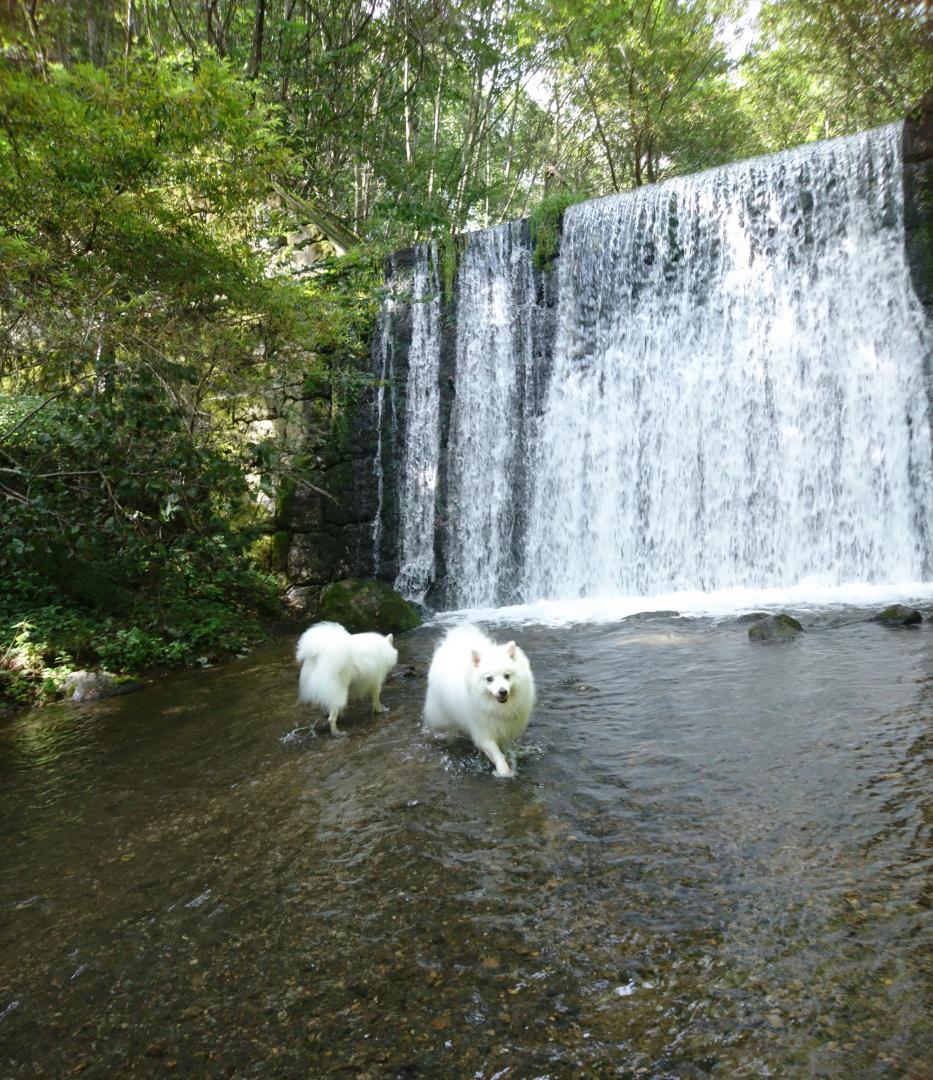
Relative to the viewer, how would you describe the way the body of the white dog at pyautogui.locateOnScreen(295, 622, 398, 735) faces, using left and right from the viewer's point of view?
facing away from the viewer and to the right of the viewer

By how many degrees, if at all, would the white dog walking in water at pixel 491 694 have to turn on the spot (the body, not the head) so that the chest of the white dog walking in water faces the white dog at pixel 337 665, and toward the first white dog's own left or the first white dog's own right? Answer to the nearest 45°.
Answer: approximately 180°

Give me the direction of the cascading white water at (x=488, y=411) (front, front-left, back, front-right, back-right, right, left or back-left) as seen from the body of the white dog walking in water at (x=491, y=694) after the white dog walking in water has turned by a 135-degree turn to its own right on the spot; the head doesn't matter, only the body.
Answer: right

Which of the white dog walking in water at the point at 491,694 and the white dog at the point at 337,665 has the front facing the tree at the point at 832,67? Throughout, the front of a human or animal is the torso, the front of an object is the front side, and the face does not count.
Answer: the white dog

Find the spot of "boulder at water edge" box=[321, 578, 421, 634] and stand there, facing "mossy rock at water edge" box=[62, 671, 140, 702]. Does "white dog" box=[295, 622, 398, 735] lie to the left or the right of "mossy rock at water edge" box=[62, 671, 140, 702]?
left

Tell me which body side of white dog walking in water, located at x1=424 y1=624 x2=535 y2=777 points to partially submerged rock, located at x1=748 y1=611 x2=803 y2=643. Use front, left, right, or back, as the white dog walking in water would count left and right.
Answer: left

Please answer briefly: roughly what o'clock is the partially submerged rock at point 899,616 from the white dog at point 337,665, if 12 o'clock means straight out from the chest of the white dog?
The partially submerged rock is roughly at 1 o'clock from the white dog.

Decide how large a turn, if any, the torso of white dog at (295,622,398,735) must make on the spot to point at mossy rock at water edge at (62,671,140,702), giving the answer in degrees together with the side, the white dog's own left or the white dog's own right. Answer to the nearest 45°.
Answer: approximately 90° to the white dog's own left
